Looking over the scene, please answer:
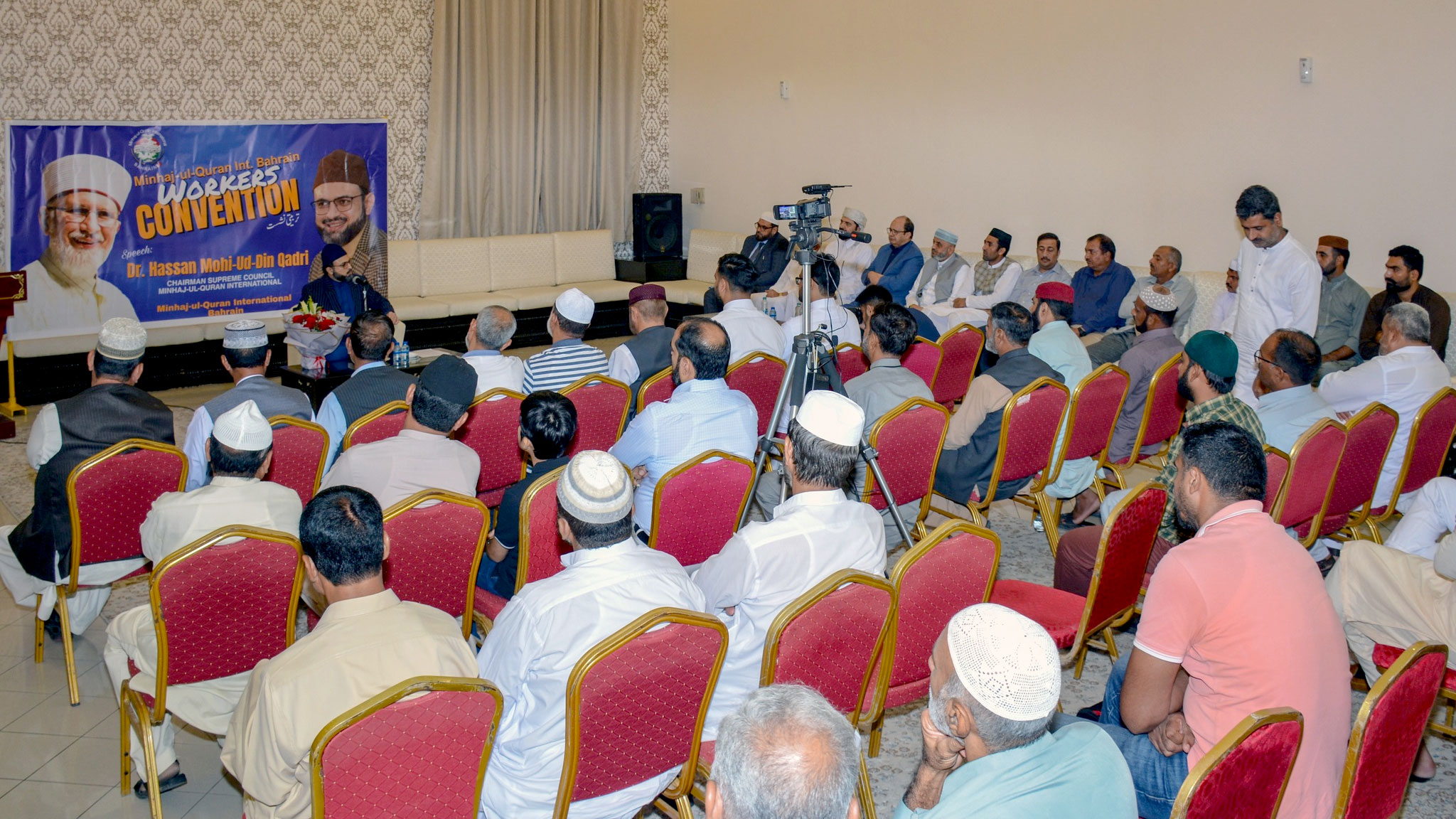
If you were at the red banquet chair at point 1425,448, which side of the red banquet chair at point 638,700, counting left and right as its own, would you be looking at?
right

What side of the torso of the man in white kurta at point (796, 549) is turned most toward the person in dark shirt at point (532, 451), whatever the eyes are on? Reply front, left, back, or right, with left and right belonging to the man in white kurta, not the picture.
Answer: front

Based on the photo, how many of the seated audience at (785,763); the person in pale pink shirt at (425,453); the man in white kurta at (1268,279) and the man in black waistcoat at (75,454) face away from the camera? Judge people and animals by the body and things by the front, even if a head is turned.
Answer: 3

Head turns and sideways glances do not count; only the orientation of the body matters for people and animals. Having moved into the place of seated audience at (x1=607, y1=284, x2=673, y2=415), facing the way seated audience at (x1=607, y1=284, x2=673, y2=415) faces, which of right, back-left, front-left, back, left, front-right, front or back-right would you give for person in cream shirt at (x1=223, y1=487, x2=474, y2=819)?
back-left

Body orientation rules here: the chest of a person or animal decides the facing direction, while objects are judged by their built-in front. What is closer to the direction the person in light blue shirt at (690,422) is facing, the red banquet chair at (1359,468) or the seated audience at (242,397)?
the seated audience

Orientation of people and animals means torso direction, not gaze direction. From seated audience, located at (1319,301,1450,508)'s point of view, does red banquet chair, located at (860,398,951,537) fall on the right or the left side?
on their left

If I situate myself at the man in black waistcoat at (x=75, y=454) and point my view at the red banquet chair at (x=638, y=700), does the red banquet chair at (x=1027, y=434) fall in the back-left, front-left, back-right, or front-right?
front-left

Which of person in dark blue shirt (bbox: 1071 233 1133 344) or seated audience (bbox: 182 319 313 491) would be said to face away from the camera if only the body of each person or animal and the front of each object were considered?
seated audience (bbox: 182 319 313 491)

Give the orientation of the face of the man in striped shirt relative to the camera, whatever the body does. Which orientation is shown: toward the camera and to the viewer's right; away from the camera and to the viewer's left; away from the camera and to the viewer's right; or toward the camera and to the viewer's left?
away from the camera and to the viewer's left

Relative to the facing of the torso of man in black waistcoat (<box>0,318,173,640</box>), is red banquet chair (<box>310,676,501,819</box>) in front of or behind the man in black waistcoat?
behind

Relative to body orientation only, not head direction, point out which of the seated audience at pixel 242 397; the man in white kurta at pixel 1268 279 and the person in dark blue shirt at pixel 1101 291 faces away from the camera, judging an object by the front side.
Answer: the seated audience at pixel 242 397

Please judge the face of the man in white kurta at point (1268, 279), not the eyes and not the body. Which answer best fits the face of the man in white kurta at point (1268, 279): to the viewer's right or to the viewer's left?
to the viewer's left

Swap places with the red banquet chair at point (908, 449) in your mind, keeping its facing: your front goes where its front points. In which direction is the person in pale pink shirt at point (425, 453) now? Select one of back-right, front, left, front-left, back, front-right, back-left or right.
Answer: left

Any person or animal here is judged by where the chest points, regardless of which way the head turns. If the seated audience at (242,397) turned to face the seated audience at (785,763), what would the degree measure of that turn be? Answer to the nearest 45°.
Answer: approximately 180°
